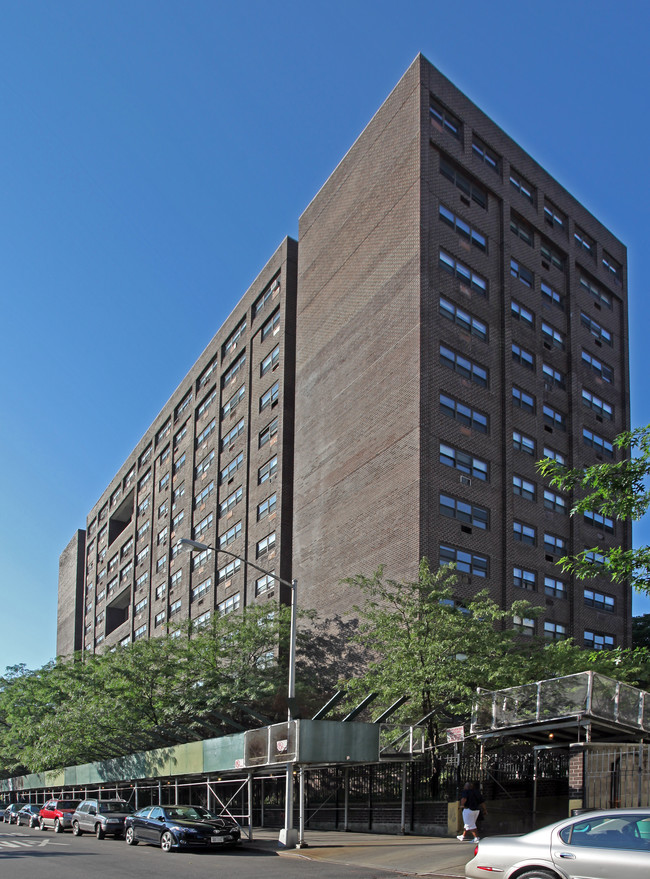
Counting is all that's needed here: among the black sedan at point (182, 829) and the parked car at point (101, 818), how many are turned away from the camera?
0
